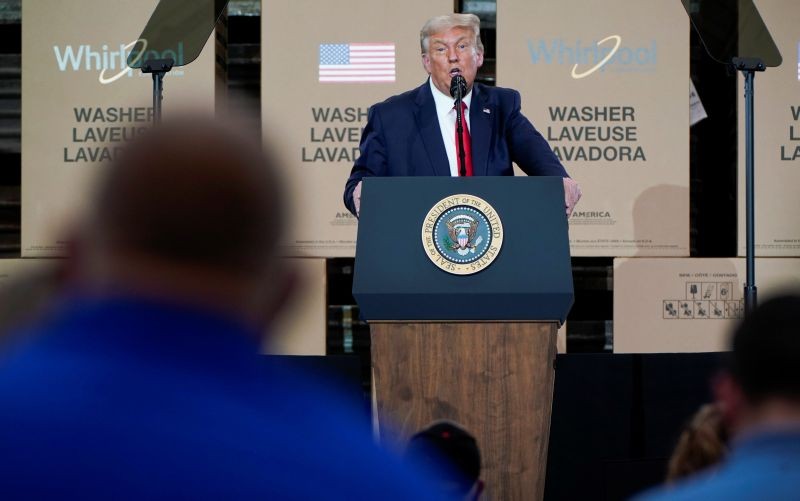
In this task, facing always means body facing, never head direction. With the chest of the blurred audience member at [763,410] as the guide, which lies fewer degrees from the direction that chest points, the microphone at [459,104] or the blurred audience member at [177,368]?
the microphone

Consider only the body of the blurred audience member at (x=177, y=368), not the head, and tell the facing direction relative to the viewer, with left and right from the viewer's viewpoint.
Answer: facing away from the viewer

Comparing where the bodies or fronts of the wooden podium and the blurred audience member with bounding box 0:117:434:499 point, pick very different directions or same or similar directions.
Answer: very different directions

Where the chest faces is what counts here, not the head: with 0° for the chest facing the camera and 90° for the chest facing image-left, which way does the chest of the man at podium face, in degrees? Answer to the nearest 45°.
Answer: approximately 0°

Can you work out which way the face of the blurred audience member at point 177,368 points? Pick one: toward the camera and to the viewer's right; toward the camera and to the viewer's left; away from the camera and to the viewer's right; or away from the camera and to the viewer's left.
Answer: away from the camera and to the viewer's right

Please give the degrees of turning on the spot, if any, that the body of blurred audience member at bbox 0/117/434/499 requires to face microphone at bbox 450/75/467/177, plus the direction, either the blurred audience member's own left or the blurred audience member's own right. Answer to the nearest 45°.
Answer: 0° — they already face it

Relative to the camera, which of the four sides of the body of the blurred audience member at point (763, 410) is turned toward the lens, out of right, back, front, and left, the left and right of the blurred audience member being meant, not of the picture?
back

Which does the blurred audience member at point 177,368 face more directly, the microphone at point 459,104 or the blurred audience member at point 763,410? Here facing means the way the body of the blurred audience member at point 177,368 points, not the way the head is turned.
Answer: the microphone
